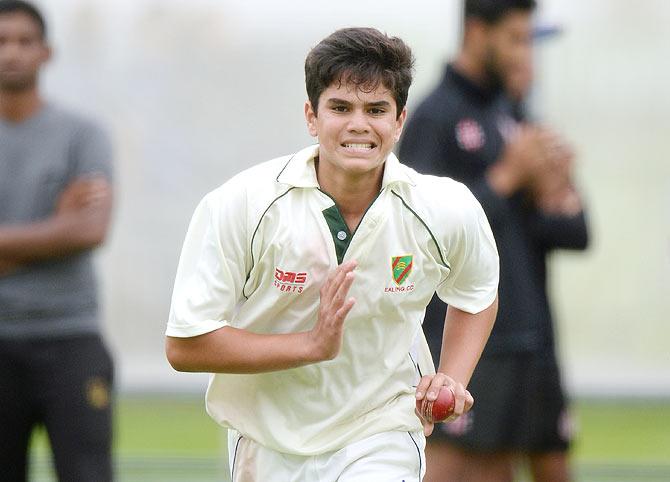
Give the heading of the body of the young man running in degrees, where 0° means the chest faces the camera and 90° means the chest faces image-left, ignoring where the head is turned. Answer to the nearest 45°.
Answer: approximately 0°

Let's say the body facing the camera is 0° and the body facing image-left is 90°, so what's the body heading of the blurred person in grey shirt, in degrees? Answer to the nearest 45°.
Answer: approximately 0°

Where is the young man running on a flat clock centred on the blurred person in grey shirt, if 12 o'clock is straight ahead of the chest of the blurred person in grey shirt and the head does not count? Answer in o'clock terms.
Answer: The young man running is roughly at 11 o'clock from the blurred person in grey shirt.

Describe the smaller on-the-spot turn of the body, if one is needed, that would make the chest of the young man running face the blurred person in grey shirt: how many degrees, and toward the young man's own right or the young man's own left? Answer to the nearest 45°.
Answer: approximately 135° to the young man's own right

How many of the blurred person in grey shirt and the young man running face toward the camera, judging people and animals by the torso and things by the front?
2
